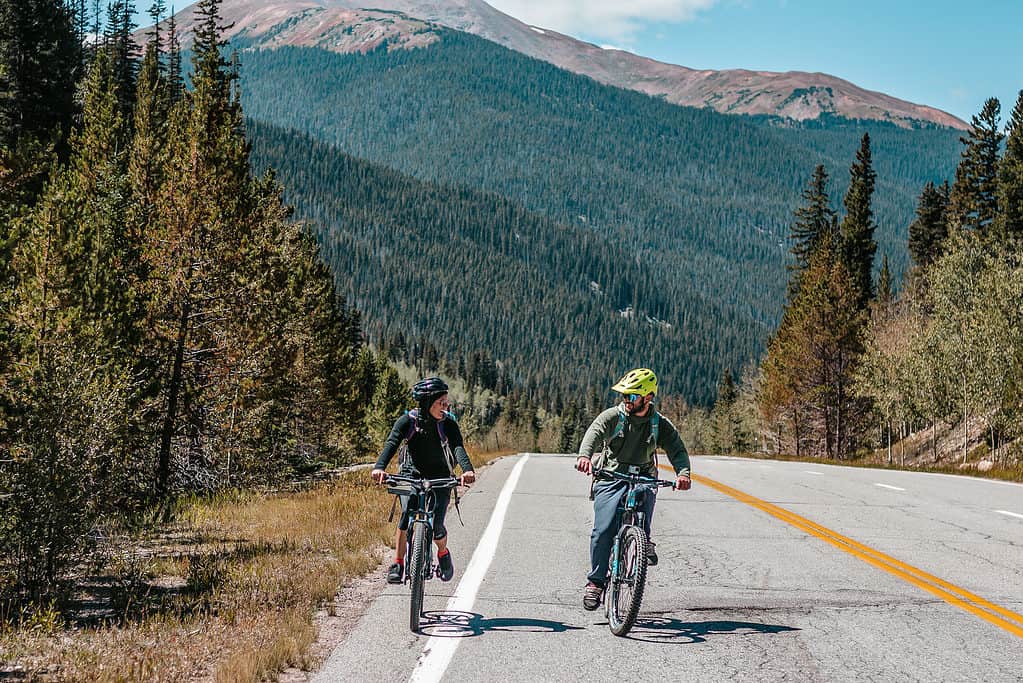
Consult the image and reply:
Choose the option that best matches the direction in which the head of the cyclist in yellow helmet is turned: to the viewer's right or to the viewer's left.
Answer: to the viewer's left

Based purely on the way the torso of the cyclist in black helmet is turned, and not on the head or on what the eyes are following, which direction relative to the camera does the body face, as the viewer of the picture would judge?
toward the camera

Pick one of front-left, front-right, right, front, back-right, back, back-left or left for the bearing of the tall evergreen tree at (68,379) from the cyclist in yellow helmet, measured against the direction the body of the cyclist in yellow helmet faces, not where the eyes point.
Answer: back-right

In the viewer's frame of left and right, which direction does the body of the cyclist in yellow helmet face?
facing the viewer

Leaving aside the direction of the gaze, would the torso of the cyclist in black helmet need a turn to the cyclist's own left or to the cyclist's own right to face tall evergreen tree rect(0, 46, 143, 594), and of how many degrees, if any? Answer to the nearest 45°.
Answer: approximately 135° to the cyclist's own right

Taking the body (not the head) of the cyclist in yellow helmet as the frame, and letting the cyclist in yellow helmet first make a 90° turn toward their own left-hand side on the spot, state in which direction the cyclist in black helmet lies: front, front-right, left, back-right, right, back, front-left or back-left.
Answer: back

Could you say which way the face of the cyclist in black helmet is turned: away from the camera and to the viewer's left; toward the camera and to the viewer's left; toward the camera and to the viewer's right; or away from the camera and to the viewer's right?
toward the camera and to the viewer's right
